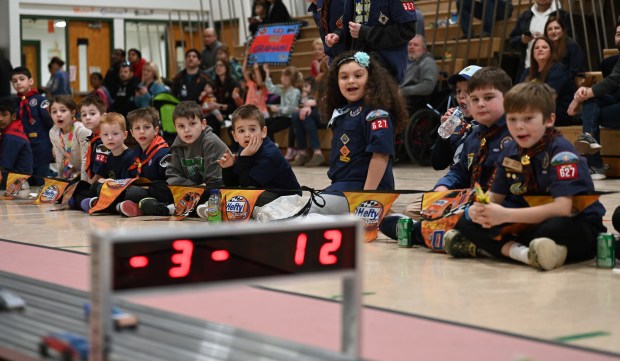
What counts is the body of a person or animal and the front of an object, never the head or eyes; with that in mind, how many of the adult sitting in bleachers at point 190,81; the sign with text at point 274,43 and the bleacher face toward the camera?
3

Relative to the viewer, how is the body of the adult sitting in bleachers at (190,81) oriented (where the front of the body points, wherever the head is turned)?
toward the camera

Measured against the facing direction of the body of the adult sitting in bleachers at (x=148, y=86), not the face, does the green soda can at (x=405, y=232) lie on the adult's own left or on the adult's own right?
on the adult's own left

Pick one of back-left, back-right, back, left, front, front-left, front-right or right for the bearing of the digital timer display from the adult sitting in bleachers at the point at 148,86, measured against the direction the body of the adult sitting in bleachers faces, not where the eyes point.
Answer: front-left

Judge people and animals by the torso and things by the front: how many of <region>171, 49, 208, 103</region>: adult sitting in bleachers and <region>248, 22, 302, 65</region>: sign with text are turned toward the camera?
2

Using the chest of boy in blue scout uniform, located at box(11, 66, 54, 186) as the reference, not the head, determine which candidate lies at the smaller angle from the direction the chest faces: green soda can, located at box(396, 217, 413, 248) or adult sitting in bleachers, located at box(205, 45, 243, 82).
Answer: the green soda can

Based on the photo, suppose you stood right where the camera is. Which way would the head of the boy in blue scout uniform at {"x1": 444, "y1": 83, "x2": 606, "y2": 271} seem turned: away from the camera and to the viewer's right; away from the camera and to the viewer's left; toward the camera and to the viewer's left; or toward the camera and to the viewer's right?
toward the camera and to the viewer's left

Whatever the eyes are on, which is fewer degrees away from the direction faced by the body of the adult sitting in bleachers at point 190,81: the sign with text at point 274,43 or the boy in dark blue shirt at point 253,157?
the boy in dark blue shirt

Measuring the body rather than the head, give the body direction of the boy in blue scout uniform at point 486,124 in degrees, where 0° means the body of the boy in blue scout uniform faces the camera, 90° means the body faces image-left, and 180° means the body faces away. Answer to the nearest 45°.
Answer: approximately 45°

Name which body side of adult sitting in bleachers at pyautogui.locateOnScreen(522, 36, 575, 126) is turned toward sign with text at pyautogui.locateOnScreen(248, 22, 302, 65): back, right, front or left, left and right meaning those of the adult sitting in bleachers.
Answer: right

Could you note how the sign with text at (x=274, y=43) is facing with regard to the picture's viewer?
facing the viewer
